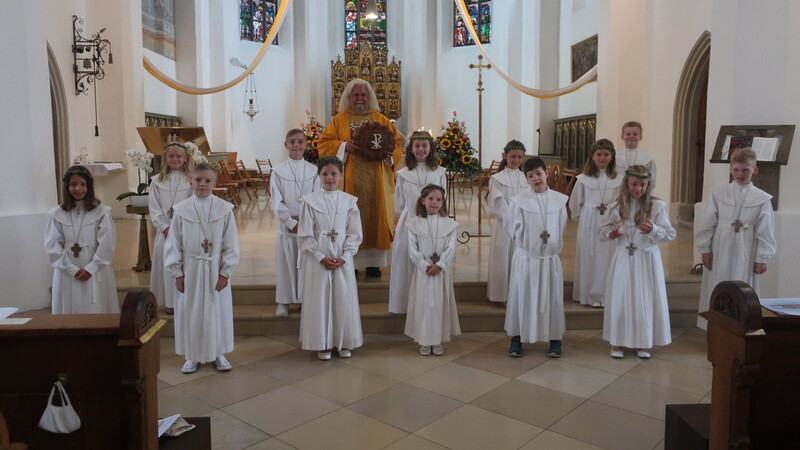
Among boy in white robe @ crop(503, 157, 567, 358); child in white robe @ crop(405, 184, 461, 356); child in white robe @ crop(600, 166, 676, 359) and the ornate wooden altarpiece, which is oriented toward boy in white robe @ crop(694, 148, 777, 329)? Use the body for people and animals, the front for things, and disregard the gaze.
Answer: the ornate wooden altarpiece

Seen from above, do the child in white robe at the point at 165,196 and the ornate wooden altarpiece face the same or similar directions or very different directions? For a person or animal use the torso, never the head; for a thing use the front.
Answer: same or similar directions

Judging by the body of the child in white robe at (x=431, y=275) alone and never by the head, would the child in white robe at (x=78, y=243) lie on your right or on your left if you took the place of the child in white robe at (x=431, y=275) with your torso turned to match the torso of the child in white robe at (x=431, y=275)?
on your right

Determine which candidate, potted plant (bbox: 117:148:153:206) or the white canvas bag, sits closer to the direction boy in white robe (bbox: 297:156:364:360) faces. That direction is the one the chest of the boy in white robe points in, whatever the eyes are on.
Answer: the white canvas bag

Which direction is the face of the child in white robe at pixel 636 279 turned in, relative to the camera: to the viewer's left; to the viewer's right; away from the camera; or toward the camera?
toward the camera

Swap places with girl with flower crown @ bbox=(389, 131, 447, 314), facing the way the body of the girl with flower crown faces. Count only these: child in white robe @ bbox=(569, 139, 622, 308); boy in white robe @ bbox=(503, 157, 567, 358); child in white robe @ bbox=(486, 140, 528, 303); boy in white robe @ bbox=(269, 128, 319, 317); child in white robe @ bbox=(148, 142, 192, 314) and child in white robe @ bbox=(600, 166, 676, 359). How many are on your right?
2

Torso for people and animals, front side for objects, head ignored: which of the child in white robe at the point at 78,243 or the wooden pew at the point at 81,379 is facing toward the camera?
the child in white robe

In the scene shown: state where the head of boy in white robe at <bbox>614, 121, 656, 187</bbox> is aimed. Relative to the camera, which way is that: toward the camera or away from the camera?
toward the camera

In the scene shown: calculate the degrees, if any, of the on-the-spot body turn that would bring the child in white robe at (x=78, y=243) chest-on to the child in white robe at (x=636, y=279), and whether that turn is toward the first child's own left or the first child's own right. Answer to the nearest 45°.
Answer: approximately 45° to the first child's own left

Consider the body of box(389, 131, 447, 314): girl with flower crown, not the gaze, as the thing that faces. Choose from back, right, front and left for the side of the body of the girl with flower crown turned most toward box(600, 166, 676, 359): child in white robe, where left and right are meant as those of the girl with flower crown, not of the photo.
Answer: left

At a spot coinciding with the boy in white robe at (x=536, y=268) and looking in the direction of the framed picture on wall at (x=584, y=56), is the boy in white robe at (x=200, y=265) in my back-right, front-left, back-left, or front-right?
back-left

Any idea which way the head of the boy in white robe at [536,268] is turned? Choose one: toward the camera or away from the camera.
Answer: toward the camera

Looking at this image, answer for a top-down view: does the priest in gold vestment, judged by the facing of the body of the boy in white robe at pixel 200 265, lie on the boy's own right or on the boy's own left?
on the boy's own left

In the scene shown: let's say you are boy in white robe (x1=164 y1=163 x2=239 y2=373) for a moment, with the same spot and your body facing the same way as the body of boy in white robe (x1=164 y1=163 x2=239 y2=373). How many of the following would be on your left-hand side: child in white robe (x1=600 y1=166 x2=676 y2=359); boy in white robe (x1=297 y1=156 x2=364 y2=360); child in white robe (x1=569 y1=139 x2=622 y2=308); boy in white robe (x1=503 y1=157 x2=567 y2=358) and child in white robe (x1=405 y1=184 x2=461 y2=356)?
5

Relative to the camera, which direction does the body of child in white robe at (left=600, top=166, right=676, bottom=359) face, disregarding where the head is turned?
toward the camera

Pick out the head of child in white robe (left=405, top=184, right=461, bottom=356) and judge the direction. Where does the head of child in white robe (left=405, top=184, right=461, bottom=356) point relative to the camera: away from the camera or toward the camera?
toward the camera

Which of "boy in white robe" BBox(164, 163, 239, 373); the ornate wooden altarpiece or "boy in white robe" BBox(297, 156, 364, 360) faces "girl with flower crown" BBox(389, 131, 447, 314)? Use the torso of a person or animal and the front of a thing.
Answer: the ornate wooden altarpiece

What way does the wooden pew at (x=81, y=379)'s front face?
away from the camera

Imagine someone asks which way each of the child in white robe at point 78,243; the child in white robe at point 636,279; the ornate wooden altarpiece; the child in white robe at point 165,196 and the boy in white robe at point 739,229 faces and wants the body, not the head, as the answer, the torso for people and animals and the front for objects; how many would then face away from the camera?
0

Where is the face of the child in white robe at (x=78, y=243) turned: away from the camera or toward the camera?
toward the camera

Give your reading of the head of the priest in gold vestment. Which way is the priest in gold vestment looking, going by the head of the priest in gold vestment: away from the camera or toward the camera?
toward the camera

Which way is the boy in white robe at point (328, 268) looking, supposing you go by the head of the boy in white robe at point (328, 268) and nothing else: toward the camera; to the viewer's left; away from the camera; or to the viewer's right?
toward the camera

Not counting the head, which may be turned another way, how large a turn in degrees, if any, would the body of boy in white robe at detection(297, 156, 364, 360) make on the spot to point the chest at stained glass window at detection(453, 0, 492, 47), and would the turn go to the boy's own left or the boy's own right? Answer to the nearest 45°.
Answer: approximately 180°
